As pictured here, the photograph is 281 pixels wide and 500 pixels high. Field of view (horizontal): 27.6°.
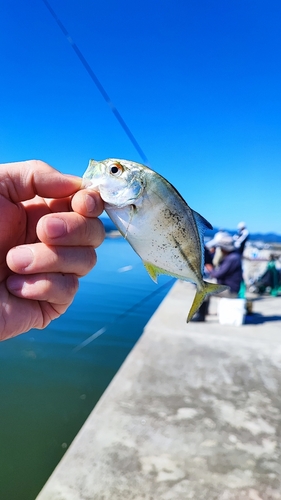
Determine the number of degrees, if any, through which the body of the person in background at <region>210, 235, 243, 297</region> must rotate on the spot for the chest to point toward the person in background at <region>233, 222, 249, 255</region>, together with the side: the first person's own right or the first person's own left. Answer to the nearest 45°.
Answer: approximately 90° to the first person's own right

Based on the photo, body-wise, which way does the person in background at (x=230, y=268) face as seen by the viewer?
to the viewer's left

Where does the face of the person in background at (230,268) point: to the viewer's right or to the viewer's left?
to the viewer's left

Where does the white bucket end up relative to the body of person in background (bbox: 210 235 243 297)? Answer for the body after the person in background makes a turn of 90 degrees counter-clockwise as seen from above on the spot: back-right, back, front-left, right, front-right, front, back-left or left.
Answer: front
